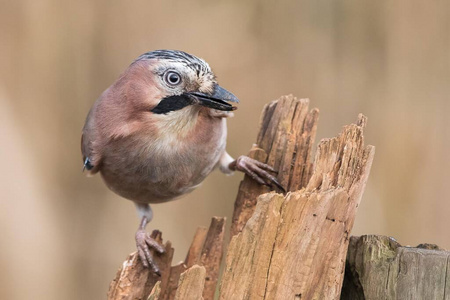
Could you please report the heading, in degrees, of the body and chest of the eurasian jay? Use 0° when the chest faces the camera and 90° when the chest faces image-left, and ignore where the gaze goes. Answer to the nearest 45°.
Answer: approximately 315°
